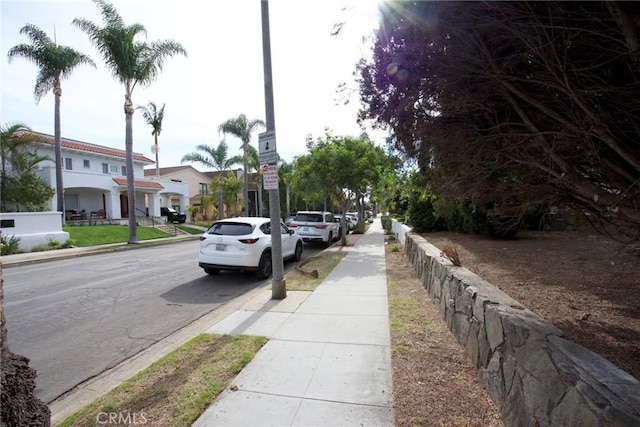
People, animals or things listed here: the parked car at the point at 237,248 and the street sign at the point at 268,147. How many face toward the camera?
1

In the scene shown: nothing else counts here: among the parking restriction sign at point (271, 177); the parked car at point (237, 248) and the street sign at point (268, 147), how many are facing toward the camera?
2

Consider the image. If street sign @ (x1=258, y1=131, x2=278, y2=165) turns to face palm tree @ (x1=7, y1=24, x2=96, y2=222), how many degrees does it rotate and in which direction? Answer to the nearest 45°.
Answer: approximately 135° to its right

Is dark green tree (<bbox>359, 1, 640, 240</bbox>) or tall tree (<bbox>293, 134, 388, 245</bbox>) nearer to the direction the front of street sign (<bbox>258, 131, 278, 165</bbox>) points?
the dark green tree

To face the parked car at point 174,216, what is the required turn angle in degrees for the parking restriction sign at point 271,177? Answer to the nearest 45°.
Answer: approximately 180°

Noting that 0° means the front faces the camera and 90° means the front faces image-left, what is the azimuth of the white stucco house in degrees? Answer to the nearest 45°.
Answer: approximately 315°

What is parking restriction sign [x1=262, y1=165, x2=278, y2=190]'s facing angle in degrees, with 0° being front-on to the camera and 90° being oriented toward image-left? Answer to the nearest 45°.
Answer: approximately 0°

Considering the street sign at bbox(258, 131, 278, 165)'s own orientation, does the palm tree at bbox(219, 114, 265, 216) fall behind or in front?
behind

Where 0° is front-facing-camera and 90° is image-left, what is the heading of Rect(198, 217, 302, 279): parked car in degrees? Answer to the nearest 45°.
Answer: approximately 225°
